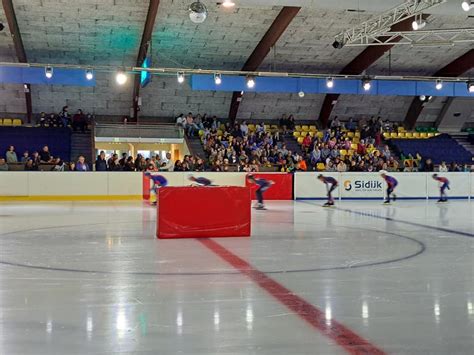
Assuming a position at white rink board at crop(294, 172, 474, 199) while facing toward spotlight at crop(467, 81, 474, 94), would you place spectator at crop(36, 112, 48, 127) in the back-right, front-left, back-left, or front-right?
back-left

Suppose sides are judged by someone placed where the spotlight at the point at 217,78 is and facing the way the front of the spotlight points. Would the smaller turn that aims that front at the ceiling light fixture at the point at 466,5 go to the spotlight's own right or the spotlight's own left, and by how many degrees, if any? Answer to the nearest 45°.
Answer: approximately 45° to the spotlight's own left

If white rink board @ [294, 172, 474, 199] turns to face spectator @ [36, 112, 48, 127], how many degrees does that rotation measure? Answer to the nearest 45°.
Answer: approximately 90° to its right

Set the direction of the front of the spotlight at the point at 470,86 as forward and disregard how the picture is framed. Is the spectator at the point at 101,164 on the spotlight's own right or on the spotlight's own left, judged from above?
on the spotlight's own right

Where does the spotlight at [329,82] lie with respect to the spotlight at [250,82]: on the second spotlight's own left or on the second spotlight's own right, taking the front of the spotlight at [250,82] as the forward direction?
on the second spotlight's own left

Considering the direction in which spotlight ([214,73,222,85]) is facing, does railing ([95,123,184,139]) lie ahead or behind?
behind

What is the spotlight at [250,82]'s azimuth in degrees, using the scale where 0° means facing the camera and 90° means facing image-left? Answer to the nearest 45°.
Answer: approximately 0°

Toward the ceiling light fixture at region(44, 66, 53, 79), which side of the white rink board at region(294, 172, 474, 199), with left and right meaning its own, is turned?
right

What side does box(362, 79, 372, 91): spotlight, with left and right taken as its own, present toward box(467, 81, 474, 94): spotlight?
left

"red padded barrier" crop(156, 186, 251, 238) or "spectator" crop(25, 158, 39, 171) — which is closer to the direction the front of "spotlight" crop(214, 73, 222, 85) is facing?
the red padded barrier

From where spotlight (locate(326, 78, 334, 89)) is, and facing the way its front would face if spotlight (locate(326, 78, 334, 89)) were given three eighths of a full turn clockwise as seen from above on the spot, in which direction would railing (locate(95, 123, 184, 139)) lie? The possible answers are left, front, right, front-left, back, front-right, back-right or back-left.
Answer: front-left
